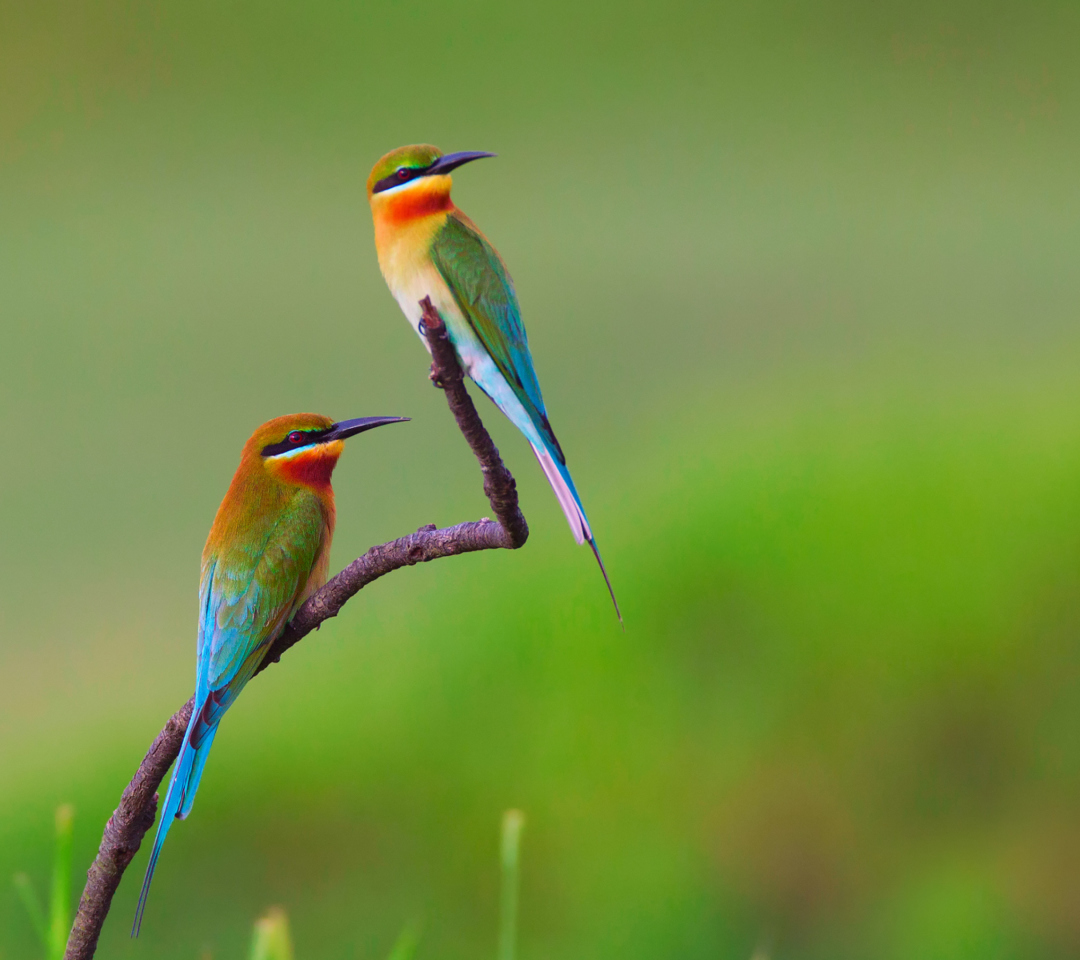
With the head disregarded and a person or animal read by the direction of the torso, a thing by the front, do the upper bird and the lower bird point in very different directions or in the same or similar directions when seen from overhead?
very different directions

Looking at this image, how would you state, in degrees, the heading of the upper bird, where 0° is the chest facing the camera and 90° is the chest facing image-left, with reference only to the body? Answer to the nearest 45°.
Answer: approximately 45°

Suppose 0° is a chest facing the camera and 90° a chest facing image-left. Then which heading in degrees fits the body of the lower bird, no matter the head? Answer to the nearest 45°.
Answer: approximately 225°
